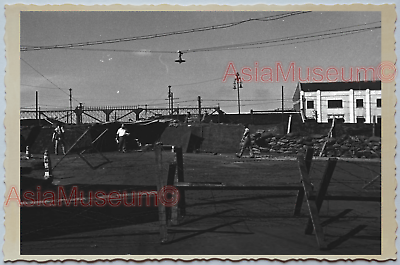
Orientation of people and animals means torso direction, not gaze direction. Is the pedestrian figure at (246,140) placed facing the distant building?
no

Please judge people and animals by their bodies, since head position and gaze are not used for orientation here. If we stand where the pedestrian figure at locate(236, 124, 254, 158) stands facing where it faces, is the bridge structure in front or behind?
in front

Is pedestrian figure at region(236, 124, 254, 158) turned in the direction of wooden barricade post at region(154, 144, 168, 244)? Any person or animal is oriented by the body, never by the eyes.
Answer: no

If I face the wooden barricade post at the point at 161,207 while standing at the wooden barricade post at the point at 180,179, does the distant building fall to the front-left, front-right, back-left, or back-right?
back-left

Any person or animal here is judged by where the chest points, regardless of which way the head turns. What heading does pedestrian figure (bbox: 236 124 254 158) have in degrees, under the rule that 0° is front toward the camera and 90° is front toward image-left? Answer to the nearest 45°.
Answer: approximately 90°

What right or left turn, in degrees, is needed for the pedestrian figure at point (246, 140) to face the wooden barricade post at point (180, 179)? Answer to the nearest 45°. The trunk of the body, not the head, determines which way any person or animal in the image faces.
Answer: approximately 90° to its left

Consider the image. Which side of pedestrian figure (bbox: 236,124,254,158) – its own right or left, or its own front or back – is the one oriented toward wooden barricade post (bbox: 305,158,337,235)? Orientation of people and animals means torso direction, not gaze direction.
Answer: left

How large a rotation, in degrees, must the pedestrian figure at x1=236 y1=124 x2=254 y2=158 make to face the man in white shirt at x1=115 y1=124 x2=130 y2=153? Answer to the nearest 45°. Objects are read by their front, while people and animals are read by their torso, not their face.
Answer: approximately 45° to its left
